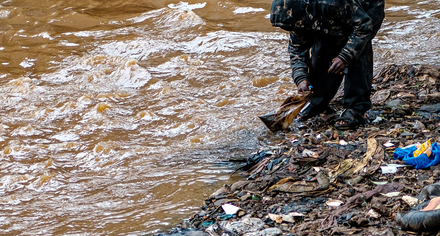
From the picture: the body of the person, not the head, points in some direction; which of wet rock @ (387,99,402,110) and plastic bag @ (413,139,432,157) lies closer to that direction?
the plastic bag

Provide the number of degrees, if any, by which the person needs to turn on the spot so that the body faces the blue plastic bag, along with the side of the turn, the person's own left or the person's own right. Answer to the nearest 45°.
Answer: approximately 90° to the person's own left

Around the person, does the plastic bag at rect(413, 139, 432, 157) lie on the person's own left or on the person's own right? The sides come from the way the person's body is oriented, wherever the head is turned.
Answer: on the person's own left

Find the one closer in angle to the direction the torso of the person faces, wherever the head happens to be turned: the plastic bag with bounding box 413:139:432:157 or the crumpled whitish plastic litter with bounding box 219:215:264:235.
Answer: the crumpled whitish plastic litter

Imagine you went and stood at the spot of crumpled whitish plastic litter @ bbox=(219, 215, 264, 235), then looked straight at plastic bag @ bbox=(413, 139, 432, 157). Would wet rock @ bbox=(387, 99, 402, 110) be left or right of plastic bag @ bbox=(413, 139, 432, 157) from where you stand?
left

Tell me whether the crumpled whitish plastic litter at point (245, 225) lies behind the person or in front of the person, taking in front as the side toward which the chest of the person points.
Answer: in front

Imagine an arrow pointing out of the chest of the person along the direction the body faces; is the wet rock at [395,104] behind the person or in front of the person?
behind

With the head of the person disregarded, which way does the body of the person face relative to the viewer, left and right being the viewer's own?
facing the viewer and to the left of the viewer
